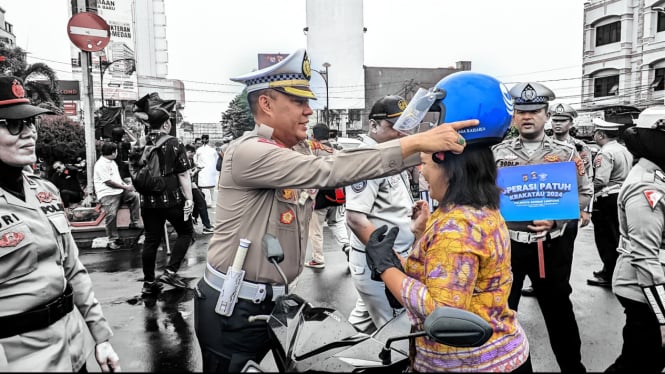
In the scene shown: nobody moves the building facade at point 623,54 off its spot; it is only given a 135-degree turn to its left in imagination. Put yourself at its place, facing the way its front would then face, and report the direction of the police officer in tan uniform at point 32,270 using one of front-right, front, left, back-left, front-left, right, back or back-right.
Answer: right

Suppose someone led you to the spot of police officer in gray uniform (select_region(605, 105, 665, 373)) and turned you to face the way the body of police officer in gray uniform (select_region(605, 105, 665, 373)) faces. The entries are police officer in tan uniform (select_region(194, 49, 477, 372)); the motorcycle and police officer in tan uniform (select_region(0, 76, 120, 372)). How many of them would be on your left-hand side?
0

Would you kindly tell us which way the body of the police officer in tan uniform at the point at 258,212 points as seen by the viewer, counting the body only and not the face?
to the viewer's right

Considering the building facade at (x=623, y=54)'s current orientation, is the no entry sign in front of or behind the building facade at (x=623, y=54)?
in front

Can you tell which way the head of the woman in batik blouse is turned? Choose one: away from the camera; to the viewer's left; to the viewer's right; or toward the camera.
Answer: to the viewer's left

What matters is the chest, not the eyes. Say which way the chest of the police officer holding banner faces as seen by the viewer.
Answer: toward the camera

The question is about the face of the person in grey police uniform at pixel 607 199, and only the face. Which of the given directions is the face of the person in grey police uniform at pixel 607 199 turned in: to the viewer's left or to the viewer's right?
to the viewer's left

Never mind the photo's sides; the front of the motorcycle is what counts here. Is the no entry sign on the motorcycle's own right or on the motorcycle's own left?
on the motorcycle's own right
